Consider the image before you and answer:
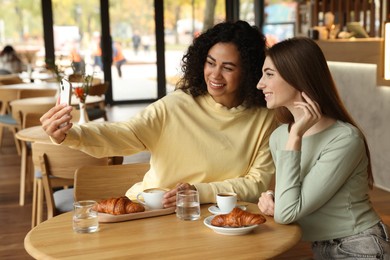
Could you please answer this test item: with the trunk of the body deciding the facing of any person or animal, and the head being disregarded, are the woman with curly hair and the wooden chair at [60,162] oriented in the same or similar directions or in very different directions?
very different directions

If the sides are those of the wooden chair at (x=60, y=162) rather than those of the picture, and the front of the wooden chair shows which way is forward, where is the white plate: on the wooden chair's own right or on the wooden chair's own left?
on the wooden chair's own right

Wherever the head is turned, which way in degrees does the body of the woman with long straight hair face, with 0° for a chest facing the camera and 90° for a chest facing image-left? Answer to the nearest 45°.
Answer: approximately 45°

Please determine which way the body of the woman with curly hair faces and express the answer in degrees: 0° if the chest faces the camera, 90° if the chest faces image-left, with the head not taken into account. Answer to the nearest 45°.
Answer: approximately 45°

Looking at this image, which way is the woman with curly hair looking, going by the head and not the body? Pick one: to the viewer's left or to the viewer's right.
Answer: to the viewer's left

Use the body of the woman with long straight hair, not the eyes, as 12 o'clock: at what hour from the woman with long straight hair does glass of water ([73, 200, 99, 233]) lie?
The glass of water is roughly at 1 o'clock from the woman with long straight hair.

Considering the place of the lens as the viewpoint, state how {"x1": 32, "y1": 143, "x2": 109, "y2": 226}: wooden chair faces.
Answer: facing away from the viewer and to the right of the viewer

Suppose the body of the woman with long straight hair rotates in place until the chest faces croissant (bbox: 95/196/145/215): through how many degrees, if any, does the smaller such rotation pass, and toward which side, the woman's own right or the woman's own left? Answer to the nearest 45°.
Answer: approximately 45° to the woman's own right

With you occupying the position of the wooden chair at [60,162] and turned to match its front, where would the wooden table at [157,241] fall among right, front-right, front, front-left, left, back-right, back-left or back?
back-right

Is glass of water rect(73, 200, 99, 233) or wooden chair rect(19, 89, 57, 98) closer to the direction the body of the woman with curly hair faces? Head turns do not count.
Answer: the glass of water

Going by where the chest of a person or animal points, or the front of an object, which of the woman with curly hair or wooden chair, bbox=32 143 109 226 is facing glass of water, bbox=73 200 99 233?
the woman with curly hair
